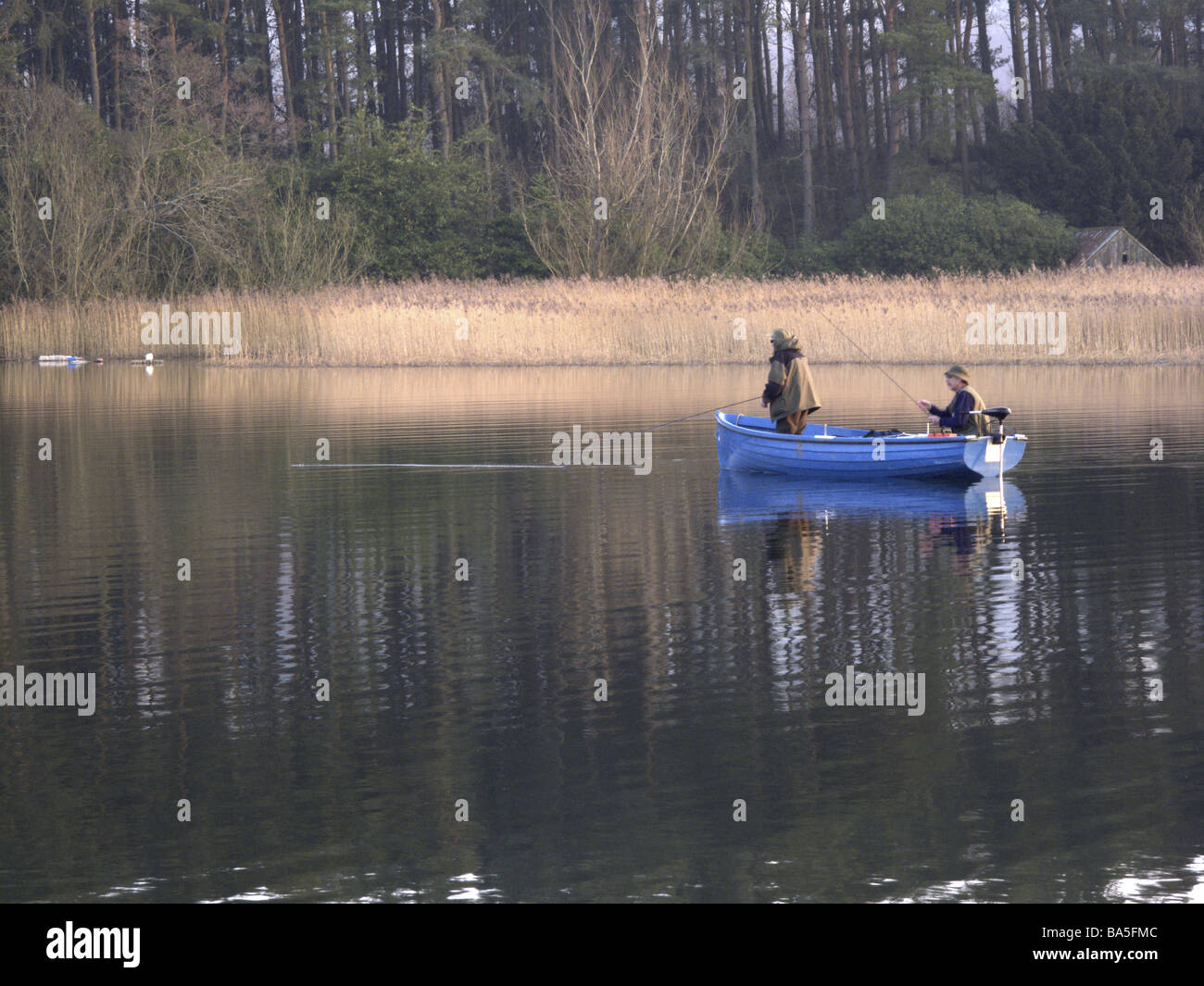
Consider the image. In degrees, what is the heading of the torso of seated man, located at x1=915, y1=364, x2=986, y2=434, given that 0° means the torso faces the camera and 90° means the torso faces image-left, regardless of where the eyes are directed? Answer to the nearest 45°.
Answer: approximately 90°

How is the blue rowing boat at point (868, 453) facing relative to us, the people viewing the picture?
facing away from the viewer and to the left of the viewer

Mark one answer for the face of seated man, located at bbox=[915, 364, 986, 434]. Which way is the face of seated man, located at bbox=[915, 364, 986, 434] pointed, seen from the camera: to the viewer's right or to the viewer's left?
to the viewer's left
